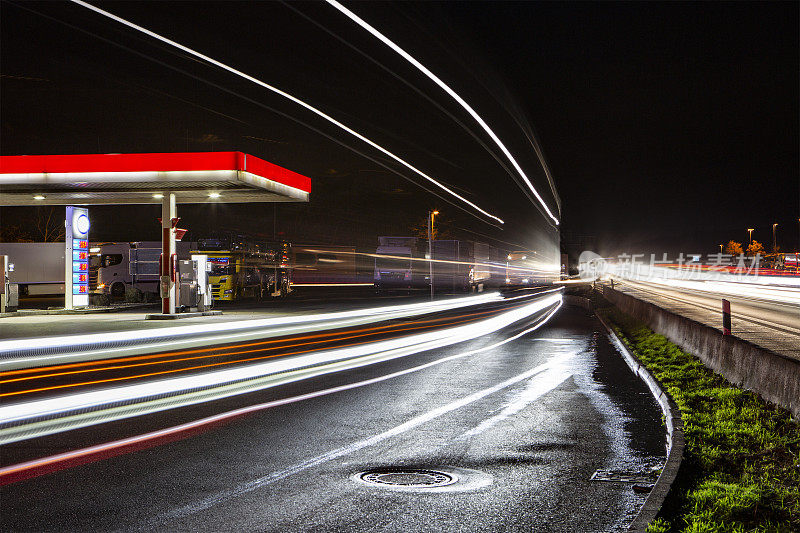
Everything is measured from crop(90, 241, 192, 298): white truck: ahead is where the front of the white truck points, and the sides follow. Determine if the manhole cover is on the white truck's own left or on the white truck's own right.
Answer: on the white truck's own left

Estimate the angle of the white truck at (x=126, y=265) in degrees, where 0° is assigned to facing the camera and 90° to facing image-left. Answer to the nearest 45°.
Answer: approximately 45°

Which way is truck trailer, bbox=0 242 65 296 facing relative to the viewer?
to the viewer's left

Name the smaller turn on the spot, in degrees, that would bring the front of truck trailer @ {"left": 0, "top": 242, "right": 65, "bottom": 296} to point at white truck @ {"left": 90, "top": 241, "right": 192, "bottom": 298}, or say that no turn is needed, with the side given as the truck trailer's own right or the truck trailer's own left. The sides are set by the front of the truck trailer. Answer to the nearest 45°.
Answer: approximately 135° to the truck trailer's own left

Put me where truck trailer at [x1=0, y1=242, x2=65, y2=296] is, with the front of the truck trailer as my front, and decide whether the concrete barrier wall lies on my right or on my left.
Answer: on my left

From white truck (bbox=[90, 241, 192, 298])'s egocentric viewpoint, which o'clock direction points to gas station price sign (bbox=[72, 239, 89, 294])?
The gas station price sign is roughly at 11 o'clock from the white truck.
